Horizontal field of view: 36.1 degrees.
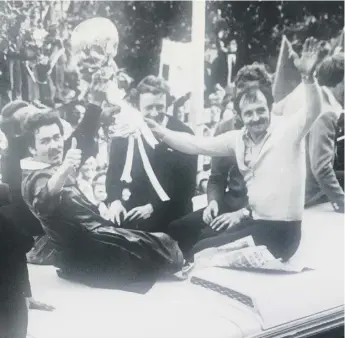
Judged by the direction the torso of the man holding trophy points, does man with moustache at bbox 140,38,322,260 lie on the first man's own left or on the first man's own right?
on the first man's own left

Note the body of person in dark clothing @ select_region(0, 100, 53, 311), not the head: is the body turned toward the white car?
yes

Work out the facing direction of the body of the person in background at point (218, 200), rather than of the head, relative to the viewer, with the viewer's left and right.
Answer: facing the viewer and to the left of the viewer

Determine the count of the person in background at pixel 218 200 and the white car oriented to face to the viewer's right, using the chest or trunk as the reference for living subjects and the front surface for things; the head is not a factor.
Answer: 0

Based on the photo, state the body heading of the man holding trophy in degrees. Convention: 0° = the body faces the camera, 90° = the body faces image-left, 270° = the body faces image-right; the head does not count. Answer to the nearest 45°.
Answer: approximately 315°

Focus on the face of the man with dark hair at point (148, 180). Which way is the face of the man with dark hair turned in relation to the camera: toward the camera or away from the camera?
toward the camera
